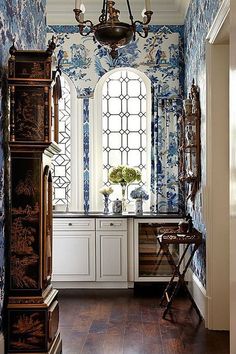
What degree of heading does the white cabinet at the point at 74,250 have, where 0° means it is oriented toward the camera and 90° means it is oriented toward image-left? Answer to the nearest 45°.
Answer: approximately 0°

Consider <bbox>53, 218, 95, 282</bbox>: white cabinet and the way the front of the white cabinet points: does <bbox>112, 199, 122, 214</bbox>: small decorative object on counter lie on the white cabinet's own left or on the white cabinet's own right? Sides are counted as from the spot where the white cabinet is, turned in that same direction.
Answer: on the white cabinet's own left

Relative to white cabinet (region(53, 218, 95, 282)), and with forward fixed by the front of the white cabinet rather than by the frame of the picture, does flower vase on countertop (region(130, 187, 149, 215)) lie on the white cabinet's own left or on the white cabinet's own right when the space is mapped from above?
on the white cabinet's own left

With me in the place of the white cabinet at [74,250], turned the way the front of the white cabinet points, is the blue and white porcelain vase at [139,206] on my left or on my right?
on my left
